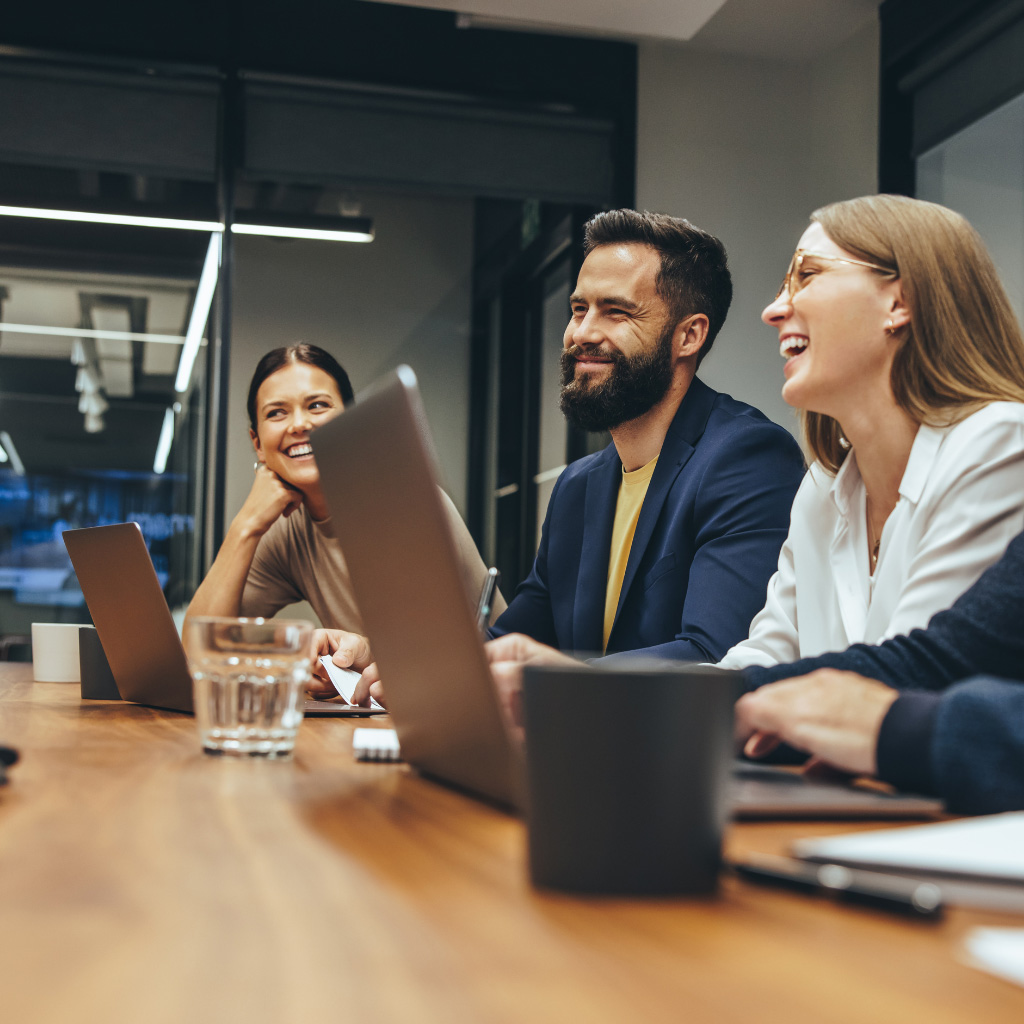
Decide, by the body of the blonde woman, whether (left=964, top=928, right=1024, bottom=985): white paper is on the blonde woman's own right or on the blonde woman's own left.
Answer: on the blonde woman's own left

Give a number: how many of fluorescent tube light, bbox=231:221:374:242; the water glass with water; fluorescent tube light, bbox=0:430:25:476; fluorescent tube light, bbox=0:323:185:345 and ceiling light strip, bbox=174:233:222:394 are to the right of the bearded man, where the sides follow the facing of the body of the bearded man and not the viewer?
4

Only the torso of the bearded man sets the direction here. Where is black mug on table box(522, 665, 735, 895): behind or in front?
in front

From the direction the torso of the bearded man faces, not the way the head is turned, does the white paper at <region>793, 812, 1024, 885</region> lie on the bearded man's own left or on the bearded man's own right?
on the bearded man's own left

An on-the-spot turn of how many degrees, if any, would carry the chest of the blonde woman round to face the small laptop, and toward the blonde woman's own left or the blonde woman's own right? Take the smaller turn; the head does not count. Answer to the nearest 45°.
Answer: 0° — they already face it

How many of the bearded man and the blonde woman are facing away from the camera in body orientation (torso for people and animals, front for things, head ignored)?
0

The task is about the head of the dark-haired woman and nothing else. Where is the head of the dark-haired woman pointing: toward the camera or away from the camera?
toward the camera

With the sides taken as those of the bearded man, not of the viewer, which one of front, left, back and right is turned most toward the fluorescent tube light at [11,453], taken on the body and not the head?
right

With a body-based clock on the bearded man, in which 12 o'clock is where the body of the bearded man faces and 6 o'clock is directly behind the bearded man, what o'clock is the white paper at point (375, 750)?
The white paper is roughly at 11 o'clock from the bearded man.

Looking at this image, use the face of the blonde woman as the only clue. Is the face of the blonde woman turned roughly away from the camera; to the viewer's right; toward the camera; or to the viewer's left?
to the viewer's left

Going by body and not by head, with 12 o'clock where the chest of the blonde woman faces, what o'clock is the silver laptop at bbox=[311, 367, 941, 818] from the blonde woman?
The silver laptop is roughly at 11 o'clock from the blonde woman.

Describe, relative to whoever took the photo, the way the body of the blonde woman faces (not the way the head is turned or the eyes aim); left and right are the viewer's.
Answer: facing the viewer and to the left of the viewer

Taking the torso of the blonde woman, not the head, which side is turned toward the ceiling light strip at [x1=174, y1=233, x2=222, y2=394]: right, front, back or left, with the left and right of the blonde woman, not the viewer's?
right

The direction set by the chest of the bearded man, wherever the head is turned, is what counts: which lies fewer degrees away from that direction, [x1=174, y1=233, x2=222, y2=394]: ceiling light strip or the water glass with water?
the water glass with water
